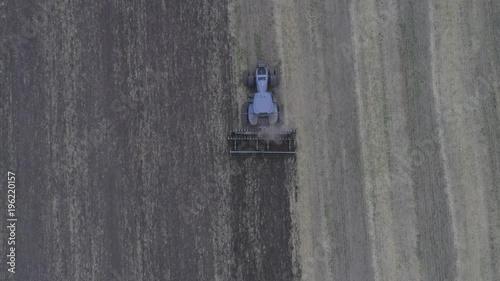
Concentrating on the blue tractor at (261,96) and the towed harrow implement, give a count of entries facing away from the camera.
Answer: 2

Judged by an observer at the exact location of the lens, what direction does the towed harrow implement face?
facing away from the viewer

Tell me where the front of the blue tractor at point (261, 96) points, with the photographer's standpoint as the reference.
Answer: facing away from the viewer

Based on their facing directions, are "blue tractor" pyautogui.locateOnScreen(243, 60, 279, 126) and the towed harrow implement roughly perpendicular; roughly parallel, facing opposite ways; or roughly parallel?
roughly parallel

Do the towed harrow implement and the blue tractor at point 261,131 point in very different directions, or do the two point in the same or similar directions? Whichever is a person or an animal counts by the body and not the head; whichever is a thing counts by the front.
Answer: same or similar directions
